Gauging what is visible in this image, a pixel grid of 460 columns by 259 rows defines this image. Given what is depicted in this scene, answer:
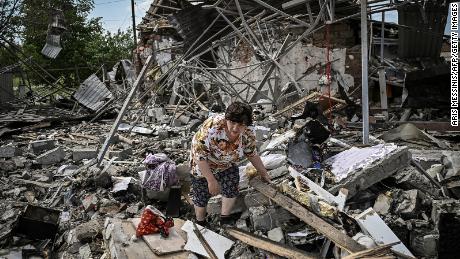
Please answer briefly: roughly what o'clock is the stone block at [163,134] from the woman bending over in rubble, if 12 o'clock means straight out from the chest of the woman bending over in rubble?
The stone block is roughly at 7 o'clock from the woman bending over in rubble.

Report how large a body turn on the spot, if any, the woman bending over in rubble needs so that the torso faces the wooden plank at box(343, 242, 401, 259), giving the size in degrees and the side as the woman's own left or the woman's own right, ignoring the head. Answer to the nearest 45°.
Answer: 0° — they already face it

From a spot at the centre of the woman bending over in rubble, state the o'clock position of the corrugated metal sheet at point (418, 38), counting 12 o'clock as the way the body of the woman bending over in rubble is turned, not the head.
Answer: The corrugated metal sheet is roughly at 9 o'clock from the woman bending over in rubble.

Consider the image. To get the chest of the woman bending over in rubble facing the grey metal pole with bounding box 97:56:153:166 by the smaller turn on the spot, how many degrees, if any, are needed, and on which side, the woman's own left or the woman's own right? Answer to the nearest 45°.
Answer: approximately 180°

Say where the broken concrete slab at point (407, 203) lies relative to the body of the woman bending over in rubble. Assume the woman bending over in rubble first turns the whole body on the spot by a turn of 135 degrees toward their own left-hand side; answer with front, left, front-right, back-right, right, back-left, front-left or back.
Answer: right

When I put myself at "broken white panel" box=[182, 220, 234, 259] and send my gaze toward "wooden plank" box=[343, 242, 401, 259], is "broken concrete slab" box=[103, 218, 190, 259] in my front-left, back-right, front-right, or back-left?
back-right

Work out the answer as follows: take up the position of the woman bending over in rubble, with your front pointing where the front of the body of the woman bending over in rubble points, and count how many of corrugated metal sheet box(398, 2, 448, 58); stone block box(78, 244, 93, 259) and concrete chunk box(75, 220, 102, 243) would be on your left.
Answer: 1

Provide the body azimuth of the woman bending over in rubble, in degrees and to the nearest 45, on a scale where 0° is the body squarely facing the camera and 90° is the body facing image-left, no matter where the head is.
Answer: approximately 315°

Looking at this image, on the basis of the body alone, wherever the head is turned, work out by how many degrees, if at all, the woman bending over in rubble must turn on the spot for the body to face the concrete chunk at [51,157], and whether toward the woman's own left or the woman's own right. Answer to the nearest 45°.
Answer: approximately 180°

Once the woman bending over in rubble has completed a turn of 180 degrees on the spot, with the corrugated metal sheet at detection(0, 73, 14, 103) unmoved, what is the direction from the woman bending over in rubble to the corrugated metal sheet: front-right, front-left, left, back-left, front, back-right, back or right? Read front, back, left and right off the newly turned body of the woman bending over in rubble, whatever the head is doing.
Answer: front

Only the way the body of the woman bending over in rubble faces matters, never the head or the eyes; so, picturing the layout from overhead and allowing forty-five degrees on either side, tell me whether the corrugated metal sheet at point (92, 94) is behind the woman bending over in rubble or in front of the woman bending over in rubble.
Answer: behind

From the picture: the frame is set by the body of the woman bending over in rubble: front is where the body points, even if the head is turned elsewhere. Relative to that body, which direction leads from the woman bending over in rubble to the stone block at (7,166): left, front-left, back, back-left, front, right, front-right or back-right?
back

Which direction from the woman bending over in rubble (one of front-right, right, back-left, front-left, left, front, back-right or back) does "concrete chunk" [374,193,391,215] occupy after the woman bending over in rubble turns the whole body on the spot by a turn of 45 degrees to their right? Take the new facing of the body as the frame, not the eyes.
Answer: left

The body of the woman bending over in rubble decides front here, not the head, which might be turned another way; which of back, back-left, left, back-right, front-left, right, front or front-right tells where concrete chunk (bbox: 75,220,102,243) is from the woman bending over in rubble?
back-right

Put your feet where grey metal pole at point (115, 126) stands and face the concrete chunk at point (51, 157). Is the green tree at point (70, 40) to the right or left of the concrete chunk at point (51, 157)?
right

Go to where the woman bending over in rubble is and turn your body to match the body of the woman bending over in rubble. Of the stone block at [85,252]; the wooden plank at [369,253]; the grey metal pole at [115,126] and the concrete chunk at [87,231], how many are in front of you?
1

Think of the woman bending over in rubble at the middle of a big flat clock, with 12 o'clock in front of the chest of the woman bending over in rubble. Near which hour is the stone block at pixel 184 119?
The stone block is roughly at 7 o'clock from the woman bending over in rubble.

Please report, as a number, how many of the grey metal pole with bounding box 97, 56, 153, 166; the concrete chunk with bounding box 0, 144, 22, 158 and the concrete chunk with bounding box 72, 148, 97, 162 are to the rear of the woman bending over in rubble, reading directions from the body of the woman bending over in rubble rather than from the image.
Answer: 3

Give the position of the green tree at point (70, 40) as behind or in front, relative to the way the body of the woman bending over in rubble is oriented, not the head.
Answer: behind

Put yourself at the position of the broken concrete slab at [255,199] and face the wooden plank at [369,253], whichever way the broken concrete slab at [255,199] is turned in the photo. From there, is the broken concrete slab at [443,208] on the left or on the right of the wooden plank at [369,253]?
left

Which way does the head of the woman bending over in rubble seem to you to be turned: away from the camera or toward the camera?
toward the camera

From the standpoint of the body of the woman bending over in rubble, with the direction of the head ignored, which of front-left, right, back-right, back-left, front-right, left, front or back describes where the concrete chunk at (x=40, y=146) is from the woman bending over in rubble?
back
